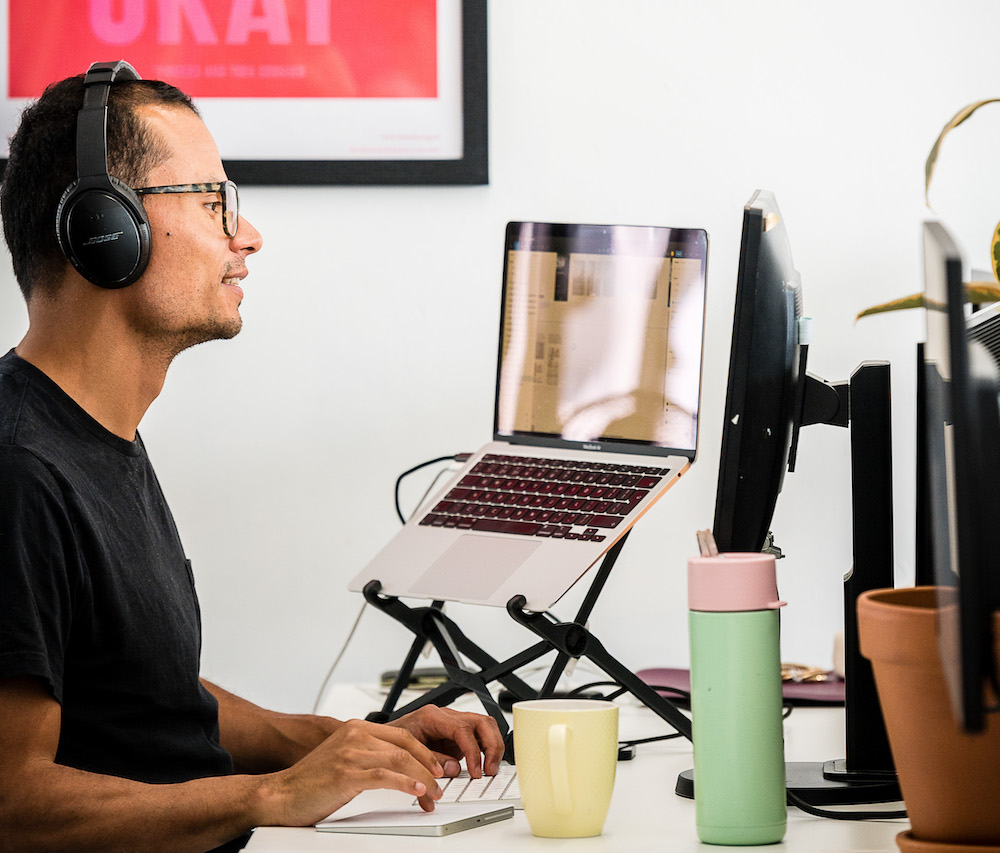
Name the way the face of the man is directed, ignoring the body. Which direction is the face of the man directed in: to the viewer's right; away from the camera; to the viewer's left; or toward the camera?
to the viewer's right

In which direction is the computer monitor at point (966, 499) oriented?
to the viewer's left

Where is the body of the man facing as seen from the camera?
to the viewer's right

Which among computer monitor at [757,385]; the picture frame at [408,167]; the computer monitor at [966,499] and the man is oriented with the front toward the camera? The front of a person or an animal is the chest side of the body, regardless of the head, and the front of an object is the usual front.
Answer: the picture frame

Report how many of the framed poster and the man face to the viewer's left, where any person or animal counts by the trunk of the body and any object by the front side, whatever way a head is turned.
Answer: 0

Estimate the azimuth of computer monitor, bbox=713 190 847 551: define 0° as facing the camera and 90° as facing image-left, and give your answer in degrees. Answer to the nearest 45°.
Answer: approximately 90°

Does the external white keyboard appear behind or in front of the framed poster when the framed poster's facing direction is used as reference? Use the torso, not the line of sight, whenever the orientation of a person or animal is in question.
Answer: in front

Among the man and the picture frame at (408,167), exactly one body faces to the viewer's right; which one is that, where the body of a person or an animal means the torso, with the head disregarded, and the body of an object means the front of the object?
the man
